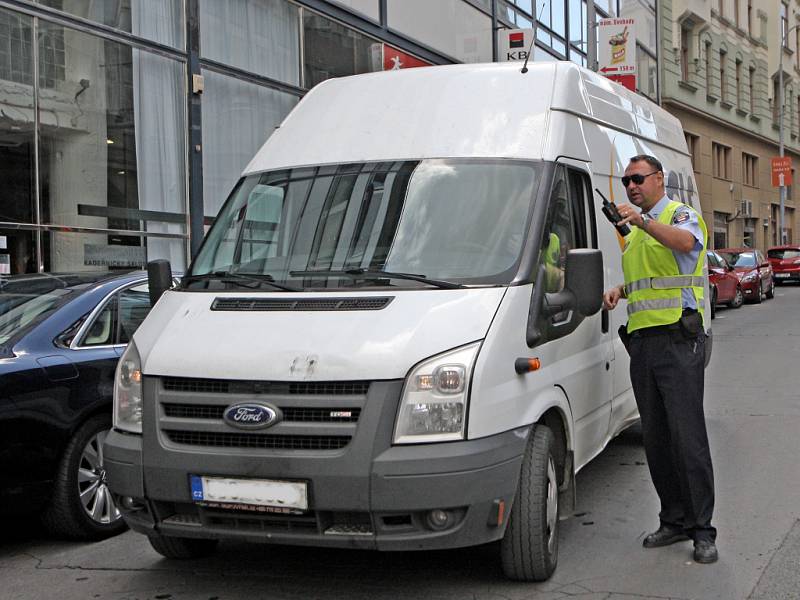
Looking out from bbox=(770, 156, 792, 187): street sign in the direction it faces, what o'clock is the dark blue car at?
The dark blue car is roughly at 12 o'clock from the street sign.

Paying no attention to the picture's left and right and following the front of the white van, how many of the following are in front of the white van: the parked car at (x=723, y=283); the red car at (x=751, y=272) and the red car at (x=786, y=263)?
0

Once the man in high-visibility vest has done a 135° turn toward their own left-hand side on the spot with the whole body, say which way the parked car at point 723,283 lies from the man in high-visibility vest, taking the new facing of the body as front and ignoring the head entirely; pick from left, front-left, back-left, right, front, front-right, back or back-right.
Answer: left

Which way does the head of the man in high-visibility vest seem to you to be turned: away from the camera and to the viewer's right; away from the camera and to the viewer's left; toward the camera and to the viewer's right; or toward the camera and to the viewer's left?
toward the camera and to the viewer's left

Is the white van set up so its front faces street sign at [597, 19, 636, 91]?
no

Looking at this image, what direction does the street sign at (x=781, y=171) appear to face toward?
toward the camera

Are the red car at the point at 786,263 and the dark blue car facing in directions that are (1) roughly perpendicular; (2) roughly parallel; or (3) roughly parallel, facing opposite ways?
roughly parallel

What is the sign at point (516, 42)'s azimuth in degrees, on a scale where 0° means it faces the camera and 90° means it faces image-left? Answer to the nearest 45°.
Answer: approximately 0°

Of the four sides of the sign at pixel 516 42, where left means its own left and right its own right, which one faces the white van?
front

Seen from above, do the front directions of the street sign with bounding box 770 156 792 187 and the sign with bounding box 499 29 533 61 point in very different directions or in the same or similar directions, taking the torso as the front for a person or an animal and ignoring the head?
same or similar directions

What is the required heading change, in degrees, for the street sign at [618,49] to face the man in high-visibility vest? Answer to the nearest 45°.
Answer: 0° — it already faces them

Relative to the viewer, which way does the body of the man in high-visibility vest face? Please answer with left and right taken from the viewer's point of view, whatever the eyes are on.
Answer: facing the viewer and to the left of the viewer
